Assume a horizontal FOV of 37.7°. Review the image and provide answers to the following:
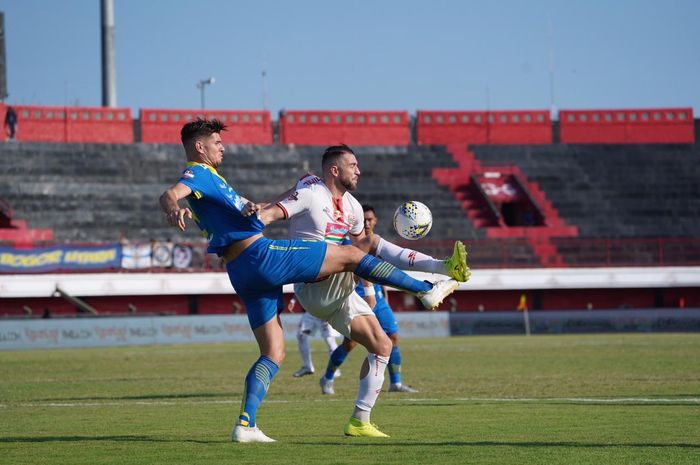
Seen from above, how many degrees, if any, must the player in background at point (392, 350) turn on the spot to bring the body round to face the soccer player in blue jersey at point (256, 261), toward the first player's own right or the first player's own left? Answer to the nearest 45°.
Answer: approximately 45° to the first player's own right

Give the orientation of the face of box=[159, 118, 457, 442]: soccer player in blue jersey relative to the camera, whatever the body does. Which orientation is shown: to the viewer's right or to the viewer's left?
to the viewer's right

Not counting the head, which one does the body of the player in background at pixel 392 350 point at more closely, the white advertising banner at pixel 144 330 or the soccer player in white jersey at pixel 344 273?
the soccer player in white jersey

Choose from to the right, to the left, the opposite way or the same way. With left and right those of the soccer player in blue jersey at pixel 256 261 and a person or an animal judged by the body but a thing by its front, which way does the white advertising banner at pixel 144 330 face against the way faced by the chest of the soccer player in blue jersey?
to the right

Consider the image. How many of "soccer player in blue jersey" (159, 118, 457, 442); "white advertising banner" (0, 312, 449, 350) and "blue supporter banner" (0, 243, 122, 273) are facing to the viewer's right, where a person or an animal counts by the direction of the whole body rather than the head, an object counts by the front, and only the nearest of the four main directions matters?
1

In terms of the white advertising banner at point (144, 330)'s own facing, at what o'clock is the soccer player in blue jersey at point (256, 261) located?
The soccer player in blue jersey is roughly at 12 o'clock from the white advertising banner.

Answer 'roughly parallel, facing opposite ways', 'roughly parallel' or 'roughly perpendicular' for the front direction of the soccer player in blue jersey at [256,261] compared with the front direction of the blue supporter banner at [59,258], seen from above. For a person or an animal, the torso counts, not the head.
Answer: roughly perpendicular

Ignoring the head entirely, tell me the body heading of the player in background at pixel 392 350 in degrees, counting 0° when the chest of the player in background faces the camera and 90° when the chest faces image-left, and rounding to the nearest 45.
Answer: approximately 315°

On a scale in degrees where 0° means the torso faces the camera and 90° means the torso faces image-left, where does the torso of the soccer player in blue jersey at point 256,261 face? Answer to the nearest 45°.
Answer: approximately 270°

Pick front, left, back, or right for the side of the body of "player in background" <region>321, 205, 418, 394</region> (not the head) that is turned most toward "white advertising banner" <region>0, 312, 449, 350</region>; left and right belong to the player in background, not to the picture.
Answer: back

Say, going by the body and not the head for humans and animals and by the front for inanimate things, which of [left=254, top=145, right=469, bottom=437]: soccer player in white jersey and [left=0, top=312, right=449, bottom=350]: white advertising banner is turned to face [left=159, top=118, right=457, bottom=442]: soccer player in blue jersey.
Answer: the white advertising banner

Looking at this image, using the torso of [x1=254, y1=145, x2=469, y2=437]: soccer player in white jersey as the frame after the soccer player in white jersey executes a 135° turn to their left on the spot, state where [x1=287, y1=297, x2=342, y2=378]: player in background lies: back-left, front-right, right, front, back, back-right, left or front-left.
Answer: front

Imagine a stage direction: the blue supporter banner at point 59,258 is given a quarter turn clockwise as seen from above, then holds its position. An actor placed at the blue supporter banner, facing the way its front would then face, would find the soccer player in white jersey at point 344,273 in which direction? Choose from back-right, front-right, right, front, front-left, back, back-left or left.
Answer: left

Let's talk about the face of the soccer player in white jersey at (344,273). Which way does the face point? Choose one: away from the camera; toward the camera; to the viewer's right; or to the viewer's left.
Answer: to the viewer's right

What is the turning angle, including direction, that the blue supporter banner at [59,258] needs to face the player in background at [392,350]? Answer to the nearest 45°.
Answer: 0° — it already faces them

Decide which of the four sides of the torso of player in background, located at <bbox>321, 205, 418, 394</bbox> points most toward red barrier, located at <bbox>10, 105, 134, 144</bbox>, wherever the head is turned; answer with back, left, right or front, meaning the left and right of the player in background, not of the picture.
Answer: back

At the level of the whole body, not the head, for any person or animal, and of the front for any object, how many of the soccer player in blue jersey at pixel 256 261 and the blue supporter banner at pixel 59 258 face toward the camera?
1

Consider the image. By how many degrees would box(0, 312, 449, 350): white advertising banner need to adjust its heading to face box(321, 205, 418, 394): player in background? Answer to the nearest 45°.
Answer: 0° — it already faces them

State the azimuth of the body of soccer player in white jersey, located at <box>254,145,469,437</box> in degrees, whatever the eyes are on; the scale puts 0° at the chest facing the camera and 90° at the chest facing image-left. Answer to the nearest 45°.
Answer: approximately 315°

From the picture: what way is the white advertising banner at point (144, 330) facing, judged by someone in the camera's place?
facing the viewer

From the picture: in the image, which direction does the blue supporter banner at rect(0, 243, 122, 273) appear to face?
toward the camera
